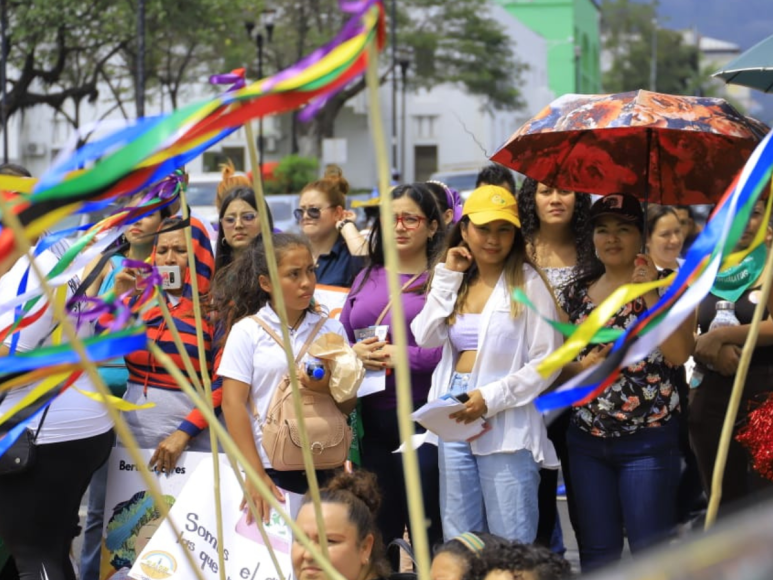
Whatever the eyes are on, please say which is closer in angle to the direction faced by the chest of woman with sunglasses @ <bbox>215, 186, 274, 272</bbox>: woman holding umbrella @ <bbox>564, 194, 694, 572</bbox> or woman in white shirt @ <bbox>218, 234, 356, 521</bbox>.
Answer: the woman in white shirt

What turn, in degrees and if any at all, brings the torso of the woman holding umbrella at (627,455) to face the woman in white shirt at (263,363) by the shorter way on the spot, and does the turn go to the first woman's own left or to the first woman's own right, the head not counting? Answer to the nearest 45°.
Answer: approximately 90° to the first woman's own right

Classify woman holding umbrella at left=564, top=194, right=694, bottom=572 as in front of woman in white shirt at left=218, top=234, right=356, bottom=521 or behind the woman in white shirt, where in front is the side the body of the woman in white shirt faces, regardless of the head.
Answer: in front

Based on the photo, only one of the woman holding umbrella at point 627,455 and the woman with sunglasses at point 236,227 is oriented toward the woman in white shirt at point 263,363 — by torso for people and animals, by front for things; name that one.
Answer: the woman with sunglasses

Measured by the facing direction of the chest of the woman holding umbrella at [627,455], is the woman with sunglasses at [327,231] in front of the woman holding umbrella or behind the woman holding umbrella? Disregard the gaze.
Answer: behind

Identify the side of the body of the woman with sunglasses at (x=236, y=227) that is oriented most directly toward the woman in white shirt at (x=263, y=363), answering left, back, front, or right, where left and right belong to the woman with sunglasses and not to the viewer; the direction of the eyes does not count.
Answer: front

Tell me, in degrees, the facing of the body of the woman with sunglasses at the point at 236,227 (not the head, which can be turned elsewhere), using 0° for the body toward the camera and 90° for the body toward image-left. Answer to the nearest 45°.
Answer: approximately 0°

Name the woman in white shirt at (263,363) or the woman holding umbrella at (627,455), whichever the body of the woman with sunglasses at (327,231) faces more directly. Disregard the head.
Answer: the woman in white shirt
